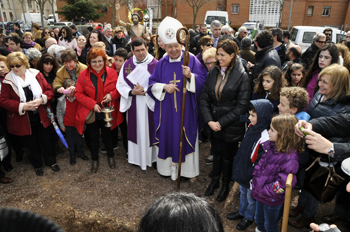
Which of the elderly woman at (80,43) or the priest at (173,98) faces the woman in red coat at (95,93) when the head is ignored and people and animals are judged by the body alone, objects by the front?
the elderly woman

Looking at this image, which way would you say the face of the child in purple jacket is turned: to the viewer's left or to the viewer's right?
to the viewer's left

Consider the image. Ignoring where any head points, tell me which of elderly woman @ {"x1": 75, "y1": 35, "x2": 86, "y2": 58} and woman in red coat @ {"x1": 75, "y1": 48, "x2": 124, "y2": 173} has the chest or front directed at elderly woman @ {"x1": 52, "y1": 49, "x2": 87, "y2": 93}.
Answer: elderly woman @ {"x1": 75, "y1": 35, "x2": 86, "y2": 58}

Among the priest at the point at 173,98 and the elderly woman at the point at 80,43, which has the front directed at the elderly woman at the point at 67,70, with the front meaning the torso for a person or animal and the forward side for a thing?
the elderly woman at the point at 80,43

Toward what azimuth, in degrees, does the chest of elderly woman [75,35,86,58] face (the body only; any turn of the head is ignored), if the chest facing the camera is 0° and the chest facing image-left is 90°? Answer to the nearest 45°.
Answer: approximately 0°

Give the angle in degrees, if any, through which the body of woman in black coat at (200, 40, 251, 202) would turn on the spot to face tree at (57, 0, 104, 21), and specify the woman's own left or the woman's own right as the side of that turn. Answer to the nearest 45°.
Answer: approximately 90° to the woman's own right

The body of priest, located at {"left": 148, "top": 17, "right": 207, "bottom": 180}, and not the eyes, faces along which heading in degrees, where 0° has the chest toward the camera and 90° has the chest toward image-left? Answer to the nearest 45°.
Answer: approximately 0°

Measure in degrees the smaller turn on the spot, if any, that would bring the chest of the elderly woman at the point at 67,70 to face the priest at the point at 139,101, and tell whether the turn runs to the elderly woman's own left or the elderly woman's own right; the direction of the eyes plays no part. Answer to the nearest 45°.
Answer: approximately 45° to the elderly woman's own left

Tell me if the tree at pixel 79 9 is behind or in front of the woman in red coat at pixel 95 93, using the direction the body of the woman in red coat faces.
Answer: behind
